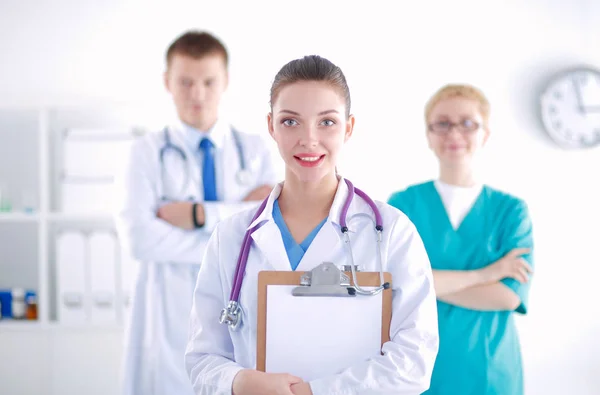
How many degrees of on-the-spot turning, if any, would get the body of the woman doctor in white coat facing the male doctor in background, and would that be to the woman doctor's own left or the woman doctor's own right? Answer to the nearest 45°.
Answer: approximately 135° to the woman doctor's own right

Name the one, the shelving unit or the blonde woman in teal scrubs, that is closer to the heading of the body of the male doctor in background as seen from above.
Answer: the blonde woman in teal scrubs

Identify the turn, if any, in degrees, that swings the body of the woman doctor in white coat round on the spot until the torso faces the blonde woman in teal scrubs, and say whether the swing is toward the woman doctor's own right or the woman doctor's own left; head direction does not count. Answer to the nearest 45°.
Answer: approximately 135° to the woman doctor's own left

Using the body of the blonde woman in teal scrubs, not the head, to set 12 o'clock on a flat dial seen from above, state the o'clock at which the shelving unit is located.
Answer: The shelving unit is roughly at 4 o'clock from the blonde woman in teal scrubs.

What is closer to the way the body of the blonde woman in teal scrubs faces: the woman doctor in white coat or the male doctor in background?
the woman doctor in white coat

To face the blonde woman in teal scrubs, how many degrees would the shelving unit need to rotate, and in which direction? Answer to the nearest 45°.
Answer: approximately 45° to its left

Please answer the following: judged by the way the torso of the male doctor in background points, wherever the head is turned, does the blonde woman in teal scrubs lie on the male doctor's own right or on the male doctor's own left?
on the male doctor's own left
